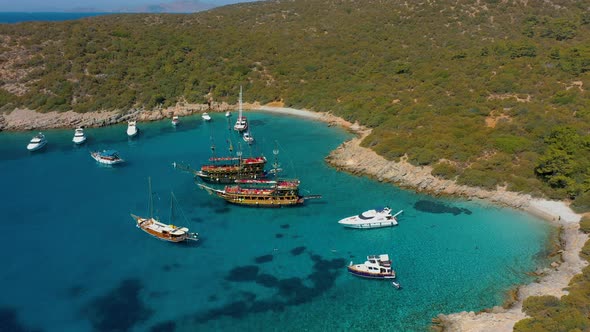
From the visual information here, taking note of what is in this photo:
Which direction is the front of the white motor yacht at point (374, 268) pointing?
to the viewer's left
